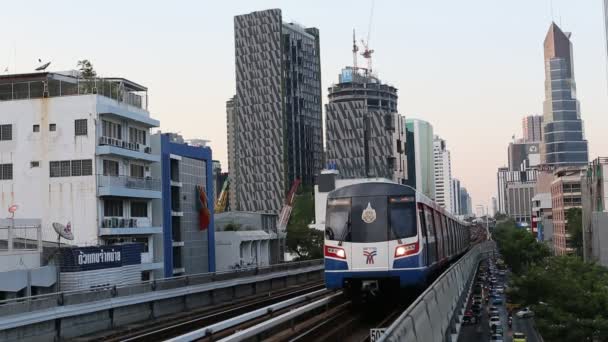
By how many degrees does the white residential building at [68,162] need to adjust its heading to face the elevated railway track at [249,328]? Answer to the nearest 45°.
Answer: approximately 45° to its right

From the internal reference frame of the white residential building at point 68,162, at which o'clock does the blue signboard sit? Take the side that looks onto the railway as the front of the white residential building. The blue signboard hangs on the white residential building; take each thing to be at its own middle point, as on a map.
The blue signboard is roughly at 1 o'clock from the white residential building.

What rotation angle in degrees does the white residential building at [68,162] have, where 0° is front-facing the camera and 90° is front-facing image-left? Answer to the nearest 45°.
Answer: approximately 315°

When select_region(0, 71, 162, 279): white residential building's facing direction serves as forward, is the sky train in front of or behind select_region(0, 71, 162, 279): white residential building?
in front

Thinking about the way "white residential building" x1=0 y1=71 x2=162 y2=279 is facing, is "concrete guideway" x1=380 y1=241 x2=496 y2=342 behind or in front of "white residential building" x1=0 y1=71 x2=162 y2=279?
in front

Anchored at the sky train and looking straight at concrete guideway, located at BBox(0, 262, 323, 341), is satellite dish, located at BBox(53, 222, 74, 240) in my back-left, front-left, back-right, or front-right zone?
front-right
